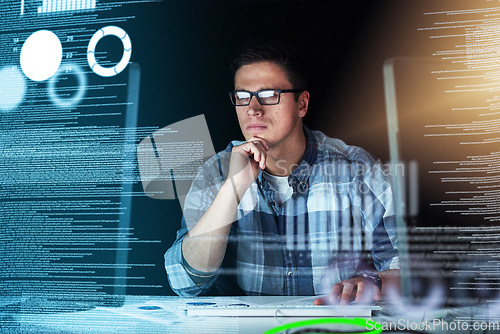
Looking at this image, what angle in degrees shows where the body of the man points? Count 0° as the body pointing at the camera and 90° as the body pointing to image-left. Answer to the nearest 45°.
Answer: approximately 0°
